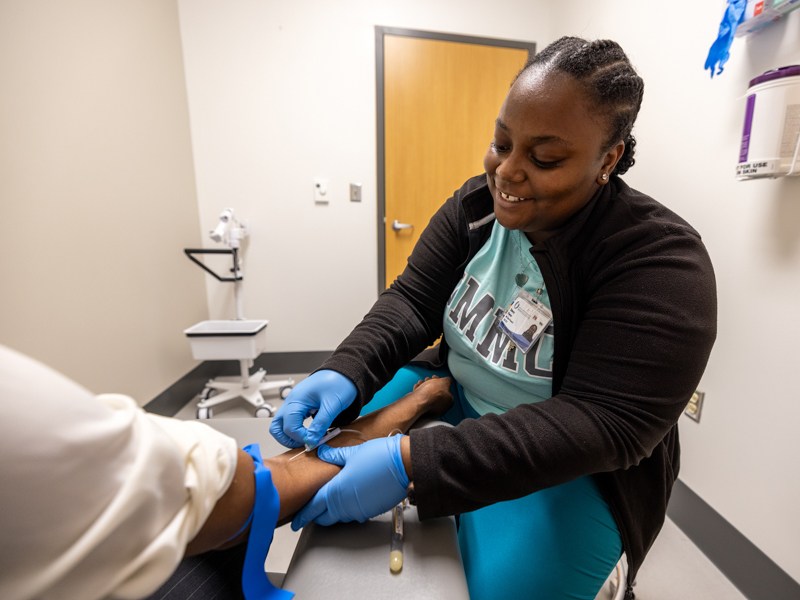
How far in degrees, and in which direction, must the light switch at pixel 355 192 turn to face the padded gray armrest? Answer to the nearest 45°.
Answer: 0° — it already faces it

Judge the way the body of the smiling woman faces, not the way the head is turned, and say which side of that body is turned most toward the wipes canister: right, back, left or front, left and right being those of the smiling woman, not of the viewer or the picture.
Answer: back

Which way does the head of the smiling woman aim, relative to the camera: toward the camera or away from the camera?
toward the camera

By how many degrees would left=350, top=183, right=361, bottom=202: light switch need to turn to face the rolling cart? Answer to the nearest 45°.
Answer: approximately 45° to its right

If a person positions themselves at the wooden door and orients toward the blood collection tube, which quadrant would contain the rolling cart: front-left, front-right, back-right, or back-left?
front-right

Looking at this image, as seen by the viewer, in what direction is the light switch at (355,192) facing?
toward the camera

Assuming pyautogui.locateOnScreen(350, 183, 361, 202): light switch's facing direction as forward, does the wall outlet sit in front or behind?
in front

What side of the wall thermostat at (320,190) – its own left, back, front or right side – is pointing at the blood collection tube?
front

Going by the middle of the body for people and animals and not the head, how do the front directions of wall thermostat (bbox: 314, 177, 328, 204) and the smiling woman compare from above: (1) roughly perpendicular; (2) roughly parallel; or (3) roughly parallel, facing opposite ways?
roughly perpendicular

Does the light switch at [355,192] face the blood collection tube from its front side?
yes

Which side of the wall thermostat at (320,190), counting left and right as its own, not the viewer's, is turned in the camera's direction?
front

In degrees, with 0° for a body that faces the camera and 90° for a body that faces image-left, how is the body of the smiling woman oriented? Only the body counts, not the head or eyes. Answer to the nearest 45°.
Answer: approximately 45°

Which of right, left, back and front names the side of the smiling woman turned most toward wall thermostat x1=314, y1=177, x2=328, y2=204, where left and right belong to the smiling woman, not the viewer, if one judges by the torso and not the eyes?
right

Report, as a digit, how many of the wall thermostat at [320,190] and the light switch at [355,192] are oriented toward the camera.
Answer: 2
